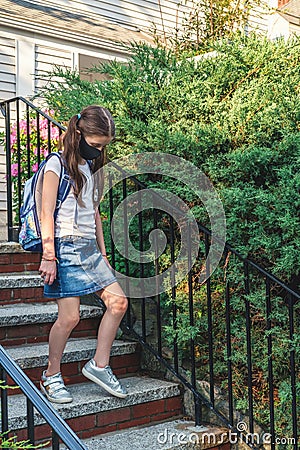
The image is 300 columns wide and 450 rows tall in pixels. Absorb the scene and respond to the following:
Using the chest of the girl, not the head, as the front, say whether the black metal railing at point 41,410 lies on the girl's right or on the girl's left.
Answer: on the girl's right

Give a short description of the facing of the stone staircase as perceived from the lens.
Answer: facing the viewer and to the right of the viewer
